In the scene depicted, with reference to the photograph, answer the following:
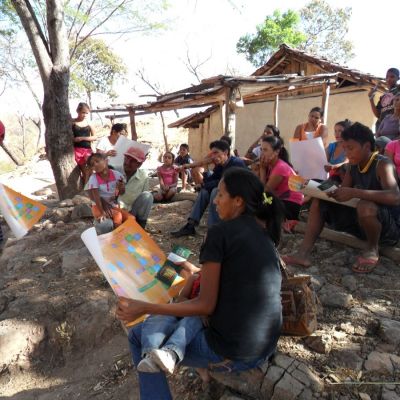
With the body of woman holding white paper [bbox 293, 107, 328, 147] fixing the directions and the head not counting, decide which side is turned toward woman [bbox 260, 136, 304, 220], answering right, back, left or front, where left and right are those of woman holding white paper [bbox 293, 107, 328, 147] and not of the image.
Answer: front

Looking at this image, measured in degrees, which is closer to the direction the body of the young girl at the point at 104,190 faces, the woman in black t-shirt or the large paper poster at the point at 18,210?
the woman in black t-shirt

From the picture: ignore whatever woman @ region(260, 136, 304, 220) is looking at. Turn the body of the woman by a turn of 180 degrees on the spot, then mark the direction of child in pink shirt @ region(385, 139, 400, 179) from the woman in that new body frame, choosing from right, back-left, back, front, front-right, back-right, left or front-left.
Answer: front

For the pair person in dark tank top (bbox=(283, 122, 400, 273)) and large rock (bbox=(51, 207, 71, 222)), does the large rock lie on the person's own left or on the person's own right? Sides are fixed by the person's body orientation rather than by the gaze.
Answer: on the person's own right

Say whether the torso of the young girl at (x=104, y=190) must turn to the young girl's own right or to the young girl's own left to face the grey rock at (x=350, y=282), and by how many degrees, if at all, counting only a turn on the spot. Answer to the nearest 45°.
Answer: approximately 45° to the young girl's own left

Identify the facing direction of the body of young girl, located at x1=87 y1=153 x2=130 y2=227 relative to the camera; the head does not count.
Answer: toward the camera

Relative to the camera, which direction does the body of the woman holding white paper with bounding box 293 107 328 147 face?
toward the camera

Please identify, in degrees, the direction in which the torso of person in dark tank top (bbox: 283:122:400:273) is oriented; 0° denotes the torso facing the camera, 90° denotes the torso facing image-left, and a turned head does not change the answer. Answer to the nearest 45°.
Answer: approximately 45°

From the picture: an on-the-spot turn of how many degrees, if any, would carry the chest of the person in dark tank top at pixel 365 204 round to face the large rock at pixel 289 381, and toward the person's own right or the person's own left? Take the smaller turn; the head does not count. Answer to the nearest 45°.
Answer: approximately 45° to the person's own left

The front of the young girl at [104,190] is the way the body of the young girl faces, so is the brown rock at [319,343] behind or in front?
in front

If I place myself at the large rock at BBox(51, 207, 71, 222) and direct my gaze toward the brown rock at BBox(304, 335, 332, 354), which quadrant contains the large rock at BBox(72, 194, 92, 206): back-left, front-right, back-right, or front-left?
back-left

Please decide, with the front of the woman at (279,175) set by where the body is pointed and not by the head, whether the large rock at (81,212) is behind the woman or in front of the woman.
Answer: in front
